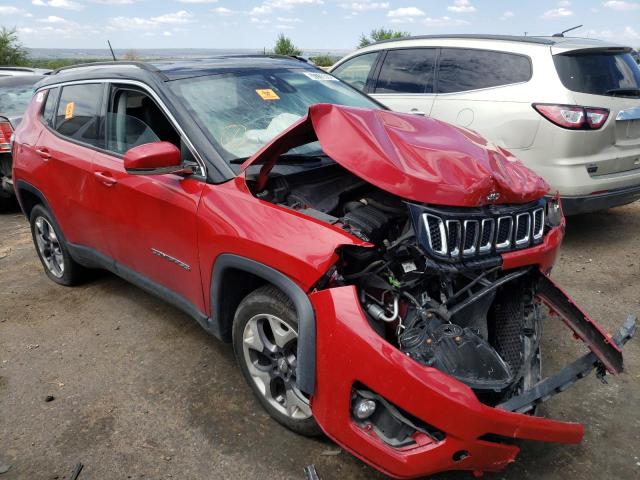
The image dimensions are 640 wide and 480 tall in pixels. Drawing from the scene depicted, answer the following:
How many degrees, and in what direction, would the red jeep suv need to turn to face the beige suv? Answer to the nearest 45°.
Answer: approximately 90° to its left

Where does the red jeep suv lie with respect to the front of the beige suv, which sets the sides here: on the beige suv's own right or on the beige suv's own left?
on the beige suv's own left

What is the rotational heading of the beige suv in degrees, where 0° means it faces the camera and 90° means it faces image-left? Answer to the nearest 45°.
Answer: approximately 135°

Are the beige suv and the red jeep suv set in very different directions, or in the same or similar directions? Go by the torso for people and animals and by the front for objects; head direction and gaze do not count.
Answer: very different directions

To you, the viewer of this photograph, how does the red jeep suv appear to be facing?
facing the viewer and to the right of the viewer
